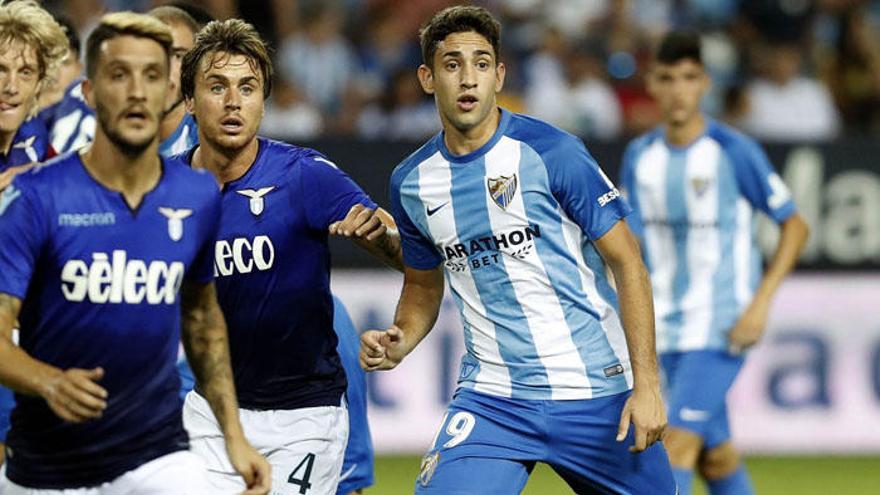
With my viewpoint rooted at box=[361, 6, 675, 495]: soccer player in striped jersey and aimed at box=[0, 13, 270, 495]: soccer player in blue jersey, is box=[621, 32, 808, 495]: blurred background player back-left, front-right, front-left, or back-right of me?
back-right

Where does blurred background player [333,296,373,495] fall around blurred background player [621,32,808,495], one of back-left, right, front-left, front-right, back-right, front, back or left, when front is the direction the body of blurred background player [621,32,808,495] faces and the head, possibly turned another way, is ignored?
front-right

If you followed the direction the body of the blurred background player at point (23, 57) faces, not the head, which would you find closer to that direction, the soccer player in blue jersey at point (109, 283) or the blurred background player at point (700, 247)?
the soccer player in blue jersey

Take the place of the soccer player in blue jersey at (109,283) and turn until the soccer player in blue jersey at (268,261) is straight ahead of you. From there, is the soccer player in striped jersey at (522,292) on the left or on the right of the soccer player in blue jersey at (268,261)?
right

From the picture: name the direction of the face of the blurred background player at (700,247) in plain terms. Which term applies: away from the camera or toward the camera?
toward the camera

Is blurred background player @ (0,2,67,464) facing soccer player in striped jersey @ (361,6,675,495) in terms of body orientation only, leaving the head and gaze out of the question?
no

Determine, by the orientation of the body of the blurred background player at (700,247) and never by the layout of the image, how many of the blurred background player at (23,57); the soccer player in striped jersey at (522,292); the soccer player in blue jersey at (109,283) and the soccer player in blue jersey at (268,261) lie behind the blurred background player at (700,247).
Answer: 0

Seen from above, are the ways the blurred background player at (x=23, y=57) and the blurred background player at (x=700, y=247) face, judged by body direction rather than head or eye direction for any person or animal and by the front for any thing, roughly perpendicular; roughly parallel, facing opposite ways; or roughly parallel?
roughly parallel

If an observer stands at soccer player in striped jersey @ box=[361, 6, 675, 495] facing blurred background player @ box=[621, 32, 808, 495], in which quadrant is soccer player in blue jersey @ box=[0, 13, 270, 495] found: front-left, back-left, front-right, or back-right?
back-left

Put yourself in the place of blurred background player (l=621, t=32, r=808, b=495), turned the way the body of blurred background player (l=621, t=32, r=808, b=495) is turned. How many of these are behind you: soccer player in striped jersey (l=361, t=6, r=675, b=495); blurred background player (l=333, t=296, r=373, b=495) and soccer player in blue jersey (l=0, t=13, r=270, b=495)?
0

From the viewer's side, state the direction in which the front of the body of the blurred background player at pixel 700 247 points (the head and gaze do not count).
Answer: toward the camera

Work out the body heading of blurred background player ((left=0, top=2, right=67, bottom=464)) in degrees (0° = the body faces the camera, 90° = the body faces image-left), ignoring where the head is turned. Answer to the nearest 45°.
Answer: approximately 45°

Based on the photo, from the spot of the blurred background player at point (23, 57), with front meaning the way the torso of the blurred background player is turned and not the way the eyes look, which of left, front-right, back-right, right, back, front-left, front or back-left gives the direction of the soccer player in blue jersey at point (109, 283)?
front-left

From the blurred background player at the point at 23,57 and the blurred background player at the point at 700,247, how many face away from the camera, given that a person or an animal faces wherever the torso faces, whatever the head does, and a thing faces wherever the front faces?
0
